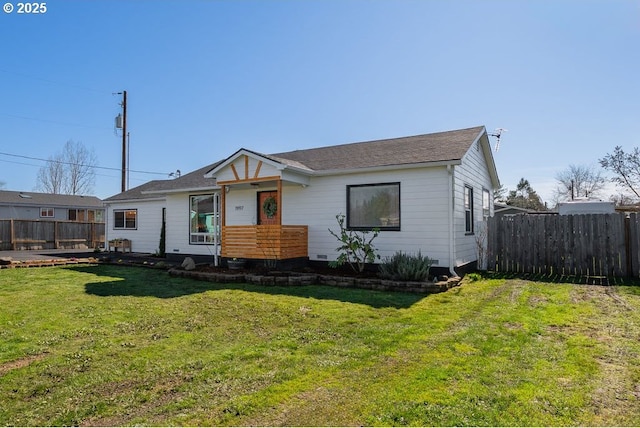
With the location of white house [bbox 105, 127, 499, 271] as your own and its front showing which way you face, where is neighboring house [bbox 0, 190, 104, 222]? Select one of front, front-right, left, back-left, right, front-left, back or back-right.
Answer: right

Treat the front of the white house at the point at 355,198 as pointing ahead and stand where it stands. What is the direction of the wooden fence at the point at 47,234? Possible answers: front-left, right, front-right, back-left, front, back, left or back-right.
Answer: right

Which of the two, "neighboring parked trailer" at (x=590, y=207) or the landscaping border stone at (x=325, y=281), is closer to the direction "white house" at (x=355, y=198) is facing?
the landscaping border stone

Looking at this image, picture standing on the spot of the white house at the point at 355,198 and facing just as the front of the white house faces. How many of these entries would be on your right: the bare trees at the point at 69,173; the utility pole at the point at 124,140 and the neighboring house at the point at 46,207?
3

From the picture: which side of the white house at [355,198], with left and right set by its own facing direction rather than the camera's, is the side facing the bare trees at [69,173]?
right

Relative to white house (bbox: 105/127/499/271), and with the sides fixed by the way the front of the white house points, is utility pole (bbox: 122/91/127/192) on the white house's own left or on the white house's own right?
on the white house's own right

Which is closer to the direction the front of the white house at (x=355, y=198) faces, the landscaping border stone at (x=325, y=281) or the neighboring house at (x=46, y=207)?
the landscaping border stone

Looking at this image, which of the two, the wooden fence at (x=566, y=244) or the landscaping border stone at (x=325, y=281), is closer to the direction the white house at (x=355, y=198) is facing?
the landscaping border stone
